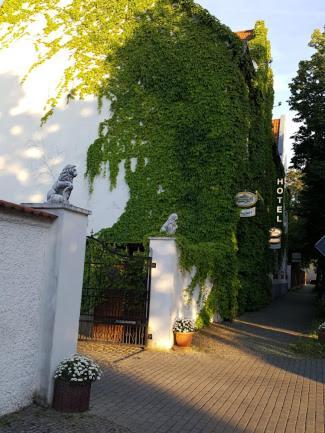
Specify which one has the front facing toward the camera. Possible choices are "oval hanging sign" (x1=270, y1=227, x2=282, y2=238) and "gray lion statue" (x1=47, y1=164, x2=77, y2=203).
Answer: the oval hanging sign

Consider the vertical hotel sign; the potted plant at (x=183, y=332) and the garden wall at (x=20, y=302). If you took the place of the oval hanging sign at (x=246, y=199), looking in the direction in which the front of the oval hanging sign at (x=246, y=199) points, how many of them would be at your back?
1

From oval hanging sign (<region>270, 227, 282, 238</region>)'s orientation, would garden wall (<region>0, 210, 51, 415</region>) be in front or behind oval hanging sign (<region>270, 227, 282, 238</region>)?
in front

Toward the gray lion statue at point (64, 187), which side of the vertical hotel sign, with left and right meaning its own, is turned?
front

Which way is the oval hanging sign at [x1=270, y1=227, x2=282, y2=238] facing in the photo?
toward the camera

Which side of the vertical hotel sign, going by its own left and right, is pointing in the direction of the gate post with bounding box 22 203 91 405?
front

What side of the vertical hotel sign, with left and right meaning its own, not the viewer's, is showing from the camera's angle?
front

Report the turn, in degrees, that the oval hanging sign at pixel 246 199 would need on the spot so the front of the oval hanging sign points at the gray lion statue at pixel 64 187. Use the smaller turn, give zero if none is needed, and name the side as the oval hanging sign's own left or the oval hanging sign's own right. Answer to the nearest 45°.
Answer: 0° — it already faces it

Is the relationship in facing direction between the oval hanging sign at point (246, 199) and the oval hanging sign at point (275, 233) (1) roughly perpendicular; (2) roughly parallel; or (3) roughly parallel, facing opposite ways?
roughly parallel

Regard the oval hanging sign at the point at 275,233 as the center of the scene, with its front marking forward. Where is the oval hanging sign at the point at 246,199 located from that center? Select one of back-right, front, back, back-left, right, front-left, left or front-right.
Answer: front

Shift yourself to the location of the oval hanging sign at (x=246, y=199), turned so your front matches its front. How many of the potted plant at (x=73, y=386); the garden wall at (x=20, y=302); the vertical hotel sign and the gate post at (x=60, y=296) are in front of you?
3

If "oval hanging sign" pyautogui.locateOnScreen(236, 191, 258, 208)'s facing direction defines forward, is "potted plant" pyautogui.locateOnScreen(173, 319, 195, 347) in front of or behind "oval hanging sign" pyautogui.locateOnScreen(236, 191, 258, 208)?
in front
